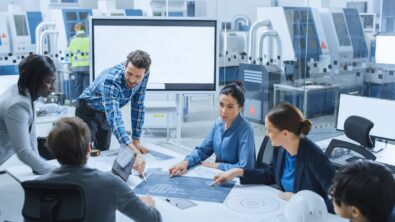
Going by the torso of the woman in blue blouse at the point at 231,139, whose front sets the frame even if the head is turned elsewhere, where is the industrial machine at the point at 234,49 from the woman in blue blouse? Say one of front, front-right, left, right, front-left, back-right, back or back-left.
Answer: back-right

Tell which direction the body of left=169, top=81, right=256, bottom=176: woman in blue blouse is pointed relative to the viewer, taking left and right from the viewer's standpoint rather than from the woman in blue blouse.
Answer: facing the viewer and to the left of the viewer

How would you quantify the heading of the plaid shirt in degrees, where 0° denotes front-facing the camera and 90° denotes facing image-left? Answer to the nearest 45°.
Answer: approximately 315°

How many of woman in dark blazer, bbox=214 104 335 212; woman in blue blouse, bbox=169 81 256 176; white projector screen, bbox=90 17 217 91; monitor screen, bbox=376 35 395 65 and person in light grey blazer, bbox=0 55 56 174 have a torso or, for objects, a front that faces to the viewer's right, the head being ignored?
1

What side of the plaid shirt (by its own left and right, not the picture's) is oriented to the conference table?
front

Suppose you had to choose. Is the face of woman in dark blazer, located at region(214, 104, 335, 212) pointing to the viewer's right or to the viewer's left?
to the viewer's left

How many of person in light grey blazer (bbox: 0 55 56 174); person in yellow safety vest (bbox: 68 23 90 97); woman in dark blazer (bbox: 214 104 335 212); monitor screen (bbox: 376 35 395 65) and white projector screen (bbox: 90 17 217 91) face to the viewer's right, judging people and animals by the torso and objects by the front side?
1

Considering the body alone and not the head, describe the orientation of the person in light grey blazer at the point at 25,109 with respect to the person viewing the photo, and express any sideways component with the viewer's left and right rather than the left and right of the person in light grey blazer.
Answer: facing to the right of the viewer

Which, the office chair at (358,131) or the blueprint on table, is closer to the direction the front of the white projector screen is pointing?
the blueprint on table

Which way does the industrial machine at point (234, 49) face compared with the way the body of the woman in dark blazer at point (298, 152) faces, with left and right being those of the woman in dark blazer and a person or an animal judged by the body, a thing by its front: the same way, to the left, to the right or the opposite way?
to the left

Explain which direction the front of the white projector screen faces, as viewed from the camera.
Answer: facing the viewer
